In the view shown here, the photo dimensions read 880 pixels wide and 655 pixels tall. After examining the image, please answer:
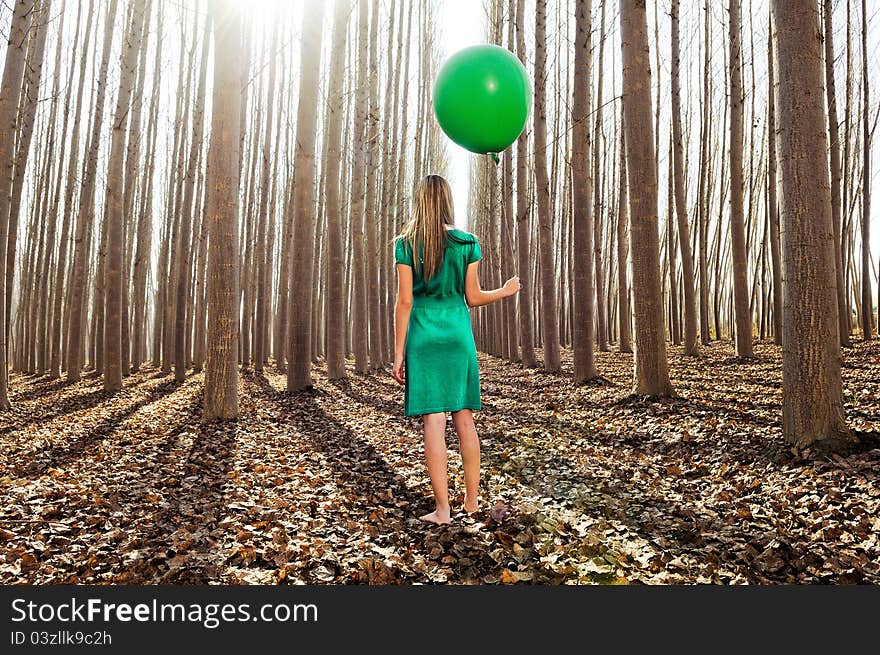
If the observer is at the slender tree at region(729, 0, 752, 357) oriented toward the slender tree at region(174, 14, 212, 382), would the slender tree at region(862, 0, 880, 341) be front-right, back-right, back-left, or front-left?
back-right

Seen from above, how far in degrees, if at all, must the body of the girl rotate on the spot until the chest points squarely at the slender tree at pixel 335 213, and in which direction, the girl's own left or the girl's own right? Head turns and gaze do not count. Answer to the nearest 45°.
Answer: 0° — they already face it

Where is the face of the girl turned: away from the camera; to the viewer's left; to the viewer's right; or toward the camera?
away from the camera

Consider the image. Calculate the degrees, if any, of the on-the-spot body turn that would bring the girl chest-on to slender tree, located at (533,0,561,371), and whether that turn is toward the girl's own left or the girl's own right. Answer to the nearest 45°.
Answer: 0° — they already face it

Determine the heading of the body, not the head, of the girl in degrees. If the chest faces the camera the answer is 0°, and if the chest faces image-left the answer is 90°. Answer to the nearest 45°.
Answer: approximately 180°
